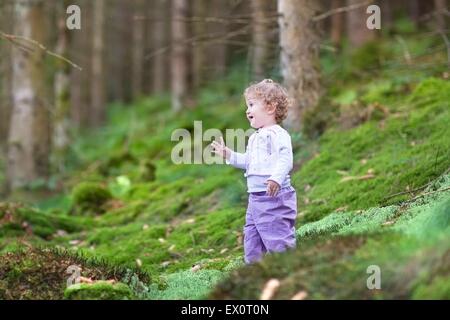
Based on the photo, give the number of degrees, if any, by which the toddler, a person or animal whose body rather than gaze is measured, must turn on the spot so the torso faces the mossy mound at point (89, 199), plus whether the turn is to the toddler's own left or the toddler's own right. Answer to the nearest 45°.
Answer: approximately 90° to the toddler's own right

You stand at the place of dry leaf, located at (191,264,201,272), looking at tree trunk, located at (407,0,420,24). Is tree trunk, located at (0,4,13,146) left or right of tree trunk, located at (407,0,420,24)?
left

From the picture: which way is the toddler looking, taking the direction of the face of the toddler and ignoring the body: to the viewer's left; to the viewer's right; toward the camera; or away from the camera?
to the viewer's left

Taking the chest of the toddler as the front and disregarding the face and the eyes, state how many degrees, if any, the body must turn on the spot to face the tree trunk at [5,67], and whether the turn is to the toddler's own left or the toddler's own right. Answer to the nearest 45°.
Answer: approximately 90° to the toddler's own right

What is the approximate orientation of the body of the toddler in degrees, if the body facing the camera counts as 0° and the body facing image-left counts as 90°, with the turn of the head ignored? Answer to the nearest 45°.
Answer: approximately 45°

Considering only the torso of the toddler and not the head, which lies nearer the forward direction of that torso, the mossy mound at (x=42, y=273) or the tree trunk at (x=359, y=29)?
the mossy mound

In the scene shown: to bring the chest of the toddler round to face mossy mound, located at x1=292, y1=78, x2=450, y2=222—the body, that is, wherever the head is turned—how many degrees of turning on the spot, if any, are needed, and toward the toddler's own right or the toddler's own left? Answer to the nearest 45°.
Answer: approximately 180°

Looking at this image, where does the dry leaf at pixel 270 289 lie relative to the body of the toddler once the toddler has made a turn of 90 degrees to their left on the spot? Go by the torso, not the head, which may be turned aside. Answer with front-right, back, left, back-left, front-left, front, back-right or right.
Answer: front-right

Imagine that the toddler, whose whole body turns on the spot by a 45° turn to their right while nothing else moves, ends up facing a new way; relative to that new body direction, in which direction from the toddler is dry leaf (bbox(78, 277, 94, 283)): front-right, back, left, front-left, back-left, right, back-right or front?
front-left

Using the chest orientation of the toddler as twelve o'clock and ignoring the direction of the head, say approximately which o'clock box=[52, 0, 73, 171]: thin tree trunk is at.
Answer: The thin tree trunk is roughly at 4 o'clock from the toddler.

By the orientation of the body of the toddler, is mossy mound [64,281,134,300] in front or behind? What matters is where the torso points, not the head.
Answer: in front

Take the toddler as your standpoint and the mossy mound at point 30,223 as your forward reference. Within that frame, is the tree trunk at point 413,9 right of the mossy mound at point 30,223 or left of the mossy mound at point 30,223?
right

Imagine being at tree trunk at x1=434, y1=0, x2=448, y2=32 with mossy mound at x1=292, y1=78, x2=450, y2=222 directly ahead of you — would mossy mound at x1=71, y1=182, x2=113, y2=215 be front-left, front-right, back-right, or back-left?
front-right

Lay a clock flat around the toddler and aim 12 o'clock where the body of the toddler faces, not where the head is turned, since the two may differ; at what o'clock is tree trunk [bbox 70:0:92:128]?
The tree trunk is roughly at 4 o'clock from the toddler.

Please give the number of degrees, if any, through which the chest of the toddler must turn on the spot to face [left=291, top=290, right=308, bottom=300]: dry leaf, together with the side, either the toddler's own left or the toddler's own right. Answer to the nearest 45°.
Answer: approximately 45° to the toddler's own left
